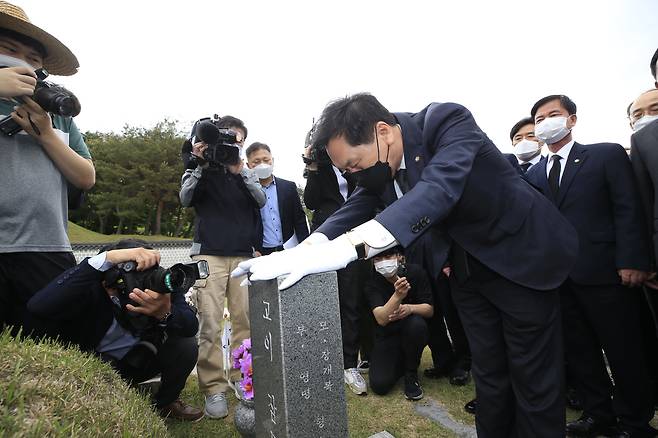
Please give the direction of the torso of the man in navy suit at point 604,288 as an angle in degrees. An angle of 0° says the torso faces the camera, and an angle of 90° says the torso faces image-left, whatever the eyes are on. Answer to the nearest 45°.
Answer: approximately 45°

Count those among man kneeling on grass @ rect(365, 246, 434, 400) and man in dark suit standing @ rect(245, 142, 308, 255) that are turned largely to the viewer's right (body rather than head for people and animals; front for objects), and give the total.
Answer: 0

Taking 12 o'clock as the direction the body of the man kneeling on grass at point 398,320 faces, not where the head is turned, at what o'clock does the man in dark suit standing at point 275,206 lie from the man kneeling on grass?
The man in dark suit standing is roughly at 4 o'clock from the man kneeling on grass.

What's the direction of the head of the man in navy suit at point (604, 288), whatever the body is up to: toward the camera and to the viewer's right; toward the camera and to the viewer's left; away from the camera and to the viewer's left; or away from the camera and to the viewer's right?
toward the camera and to the viewer's left

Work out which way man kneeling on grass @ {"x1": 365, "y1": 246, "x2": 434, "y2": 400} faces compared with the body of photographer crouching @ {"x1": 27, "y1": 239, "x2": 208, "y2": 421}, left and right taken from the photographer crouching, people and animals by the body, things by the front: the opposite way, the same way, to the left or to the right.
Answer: to the right

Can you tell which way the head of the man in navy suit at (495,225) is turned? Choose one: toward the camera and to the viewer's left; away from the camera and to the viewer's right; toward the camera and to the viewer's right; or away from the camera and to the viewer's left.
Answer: toward the camera and to the viewer's left

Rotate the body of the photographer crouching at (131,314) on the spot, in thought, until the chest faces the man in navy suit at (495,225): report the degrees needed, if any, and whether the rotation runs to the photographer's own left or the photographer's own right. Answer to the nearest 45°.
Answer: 0° — they already face them

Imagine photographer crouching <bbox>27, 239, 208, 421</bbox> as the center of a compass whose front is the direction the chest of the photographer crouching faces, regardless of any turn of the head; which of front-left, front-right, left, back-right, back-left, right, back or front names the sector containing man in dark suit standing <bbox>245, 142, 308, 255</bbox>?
left

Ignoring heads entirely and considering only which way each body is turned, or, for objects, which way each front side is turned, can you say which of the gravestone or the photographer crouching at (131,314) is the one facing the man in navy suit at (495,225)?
the photographer crouching

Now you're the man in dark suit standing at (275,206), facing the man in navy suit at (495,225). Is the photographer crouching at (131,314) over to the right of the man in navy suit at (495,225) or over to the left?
right
